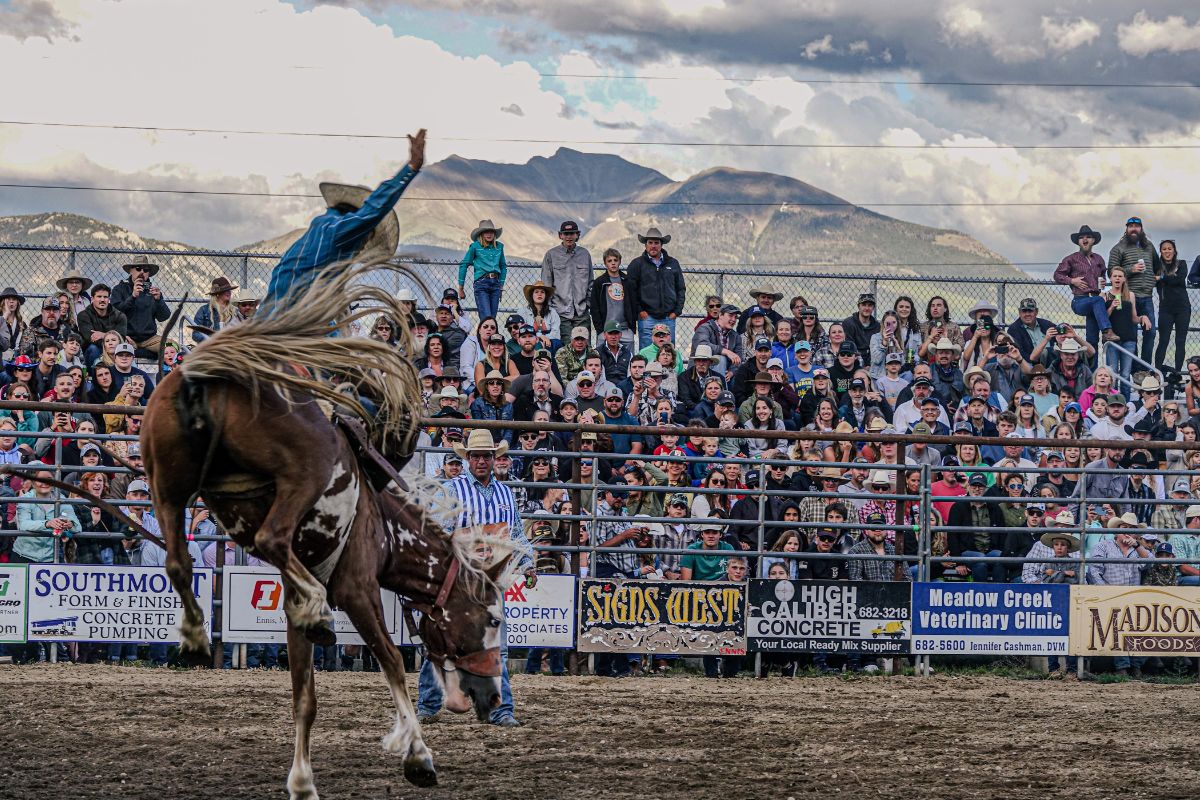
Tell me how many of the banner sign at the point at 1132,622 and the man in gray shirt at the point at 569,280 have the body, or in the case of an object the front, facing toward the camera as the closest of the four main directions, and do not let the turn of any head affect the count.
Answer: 2

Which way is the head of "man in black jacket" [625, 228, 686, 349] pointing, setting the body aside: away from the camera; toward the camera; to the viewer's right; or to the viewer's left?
toward the camera

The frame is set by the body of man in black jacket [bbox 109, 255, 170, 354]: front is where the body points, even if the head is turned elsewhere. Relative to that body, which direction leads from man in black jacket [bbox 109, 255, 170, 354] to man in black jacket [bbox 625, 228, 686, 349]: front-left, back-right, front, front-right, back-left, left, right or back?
left

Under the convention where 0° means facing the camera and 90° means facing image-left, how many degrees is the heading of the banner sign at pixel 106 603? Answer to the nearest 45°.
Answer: approximately 0°

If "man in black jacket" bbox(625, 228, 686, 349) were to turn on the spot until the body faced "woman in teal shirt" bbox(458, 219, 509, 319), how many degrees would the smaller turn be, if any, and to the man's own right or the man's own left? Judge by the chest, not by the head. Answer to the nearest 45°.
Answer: approximately 90° to the man's own right

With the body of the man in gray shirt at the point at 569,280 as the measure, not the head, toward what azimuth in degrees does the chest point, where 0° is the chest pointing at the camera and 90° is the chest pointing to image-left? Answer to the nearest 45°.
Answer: approximately 0°

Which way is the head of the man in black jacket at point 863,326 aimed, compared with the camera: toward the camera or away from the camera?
toward the camera

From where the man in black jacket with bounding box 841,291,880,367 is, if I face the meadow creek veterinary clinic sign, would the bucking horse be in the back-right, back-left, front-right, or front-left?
front-right

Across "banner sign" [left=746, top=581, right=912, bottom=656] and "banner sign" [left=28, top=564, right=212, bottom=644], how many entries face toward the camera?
2

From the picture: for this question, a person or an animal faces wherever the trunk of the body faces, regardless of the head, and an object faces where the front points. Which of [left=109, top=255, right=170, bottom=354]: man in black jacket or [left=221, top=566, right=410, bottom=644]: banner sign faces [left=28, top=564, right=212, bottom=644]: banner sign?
the man in black jacket

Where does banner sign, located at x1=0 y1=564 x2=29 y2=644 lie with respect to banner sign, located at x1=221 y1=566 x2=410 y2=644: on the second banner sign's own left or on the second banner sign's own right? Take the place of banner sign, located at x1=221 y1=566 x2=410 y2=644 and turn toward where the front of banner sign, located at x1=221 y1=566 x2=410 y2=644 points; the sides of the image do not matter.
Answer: on the second banner sign's own right

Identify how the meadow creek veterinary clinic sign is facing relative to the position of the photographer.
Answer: facing the viewer

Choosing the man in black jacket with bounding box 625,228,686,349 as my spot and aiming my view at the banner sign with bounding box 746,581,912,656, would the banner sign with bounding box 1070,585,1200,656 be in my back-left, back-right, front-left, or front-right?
front-left

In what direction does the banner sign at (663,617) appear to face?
toward the camera

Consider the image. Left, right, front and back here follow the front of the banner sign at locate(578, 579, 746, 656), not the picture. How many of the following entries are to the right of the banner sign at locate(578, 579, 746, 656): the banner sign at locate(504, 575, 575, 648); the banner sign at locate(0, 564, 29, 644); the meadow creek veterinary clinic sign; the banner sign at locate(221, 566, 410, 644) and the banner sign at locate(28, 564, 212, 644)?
4

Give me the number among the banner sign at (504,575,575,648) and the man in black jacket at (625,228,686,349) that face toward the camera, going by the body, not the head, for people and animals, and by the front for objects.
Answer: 2
